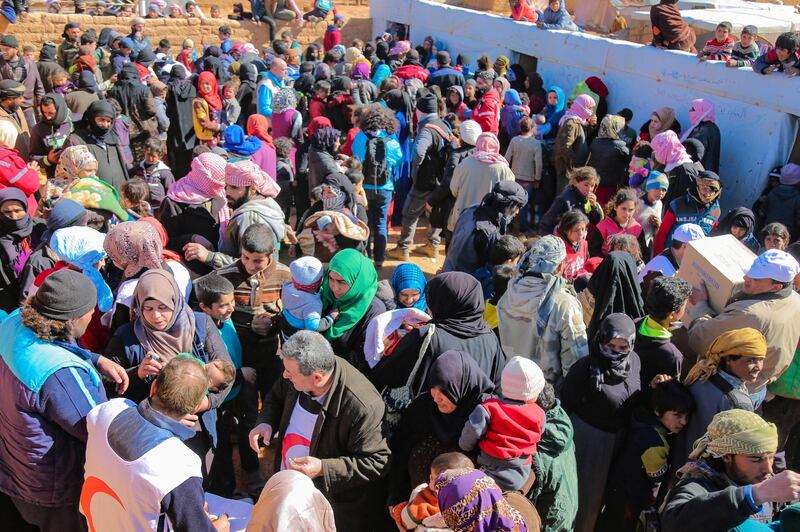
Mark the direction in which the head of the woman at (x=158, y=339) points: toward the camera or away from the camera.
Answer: toward the camera

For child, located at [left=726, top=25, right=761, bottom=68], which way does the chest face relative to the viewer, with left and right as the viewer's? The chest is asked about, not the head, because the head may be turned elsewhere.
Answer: facing the viewer and to the left of the viewer

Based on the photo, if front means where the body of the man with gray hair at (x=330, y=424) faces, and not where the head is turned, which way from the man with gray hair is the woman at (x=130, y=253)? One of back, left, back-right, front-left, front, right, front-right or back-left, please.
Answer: right

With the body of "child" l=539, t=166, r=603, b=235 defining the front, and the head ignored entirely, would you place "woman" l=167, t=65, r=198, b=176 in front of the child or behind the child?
behind

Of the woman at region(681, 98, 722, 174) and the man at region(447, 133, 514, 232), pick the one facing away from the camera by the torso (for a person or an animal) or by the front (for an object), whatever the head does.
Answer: the man at region(447, 133, 514, 232)

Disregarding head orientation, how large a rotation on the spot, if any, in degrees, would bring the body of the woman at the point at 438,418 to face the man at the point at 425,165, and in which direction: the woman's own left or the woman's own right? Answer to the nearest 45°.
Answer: approximately 135° to the woman's own right

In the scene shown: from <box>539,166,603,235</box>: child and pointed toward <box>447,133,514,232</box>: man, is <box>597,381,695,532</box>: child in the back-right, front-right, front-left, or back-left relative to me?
back-left

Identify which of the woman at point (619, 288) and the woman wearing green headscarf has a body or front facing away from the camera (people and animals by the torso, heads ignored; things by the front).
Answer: the woman

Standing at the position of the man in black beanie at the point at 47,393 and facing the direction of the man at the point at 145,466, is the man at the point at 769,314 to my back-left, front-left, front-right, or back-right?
front-left

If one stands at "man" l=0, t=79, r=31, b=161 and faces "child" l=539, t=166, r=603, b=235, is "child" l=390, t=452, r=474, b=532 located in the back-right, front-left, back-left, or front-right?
front-right

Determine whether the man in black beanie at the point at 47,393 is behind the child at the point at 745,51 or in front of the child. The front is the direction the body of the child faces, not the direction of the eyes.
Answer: in front

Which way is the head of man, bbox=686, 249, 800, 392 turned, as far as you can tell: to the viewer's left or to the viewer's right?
to the viewer's left

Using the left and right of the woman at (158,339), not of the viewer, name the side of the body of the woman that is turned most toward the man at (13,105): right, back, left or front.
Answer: back

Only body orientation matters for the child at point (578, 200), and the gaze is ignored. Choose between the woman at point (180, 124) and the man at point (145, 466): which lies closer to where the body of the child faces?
the man
